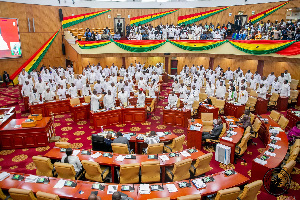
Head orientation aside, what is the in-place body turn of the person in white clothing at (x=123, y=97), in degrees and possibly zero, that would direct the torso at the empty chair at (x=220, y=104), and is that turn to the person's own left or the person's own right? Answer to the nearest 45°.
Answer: approximately 90° to the person's own left

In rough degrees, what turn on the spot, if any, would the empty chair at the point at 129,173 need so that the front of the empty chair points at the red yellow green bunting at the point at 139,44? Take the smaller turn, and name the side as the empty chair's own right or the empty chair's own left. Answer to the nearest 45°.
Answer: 0° — it already faces it

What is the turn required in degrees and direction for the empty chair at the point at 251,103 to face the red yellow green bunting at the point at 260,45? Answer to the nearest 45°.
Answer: approximately 135° to its right

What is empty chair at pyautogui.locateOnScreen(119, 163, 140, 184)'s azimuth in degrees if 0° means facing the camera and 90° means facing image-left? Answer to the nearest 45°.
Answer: approximately 180°

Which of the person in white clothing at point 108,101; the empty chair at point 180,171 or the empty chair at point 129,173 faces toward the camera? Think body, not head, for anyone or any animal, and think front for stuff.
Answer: the person in white clothing

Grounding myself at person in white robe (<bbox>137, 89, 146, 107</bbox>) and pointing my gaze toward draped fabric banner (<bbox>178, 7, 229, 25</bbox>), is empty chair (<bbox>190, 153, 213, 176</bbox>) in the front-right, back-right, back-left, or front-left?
back-right

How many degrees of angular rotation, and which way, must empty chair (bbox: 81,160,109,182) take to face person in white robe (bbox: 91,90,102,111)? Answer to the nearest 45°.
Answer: approximately 45° to its left

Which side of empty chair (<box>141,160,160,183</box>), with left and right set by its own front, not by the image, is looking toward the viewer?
back

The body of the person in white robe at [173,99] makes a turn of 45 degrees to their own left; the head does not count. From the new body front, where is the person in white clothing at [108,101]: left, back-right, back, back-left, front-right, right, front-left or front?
back-right

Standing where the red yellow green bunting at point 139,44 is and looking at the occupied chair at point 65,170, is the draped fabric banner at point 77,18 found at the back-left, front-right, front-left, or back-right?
back-right

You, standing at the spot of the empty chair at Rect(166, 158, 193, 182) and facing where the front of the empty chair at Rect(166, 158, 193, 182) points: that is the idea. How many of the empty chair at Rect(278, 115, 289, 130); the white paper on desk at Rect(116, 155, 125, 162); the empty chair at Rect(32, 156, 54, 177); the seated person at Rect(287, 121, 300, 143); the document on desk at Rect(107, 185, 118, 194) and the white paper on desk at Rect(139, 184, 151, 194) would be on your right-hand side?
2

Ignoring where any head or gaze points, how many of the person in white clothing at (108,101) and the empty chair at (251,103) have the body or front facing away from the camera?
0

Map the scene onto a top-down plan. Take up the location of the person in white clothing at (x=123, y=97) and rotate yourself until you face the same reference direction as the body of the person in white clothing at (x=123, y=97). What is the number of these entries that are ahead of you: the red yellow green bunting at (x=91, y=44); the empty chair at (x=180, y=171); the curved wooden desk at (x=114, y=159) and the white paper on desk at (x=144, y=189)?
3

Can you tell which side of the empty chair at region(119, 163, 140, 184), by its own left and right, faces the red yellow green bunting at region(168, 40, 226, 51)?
front
